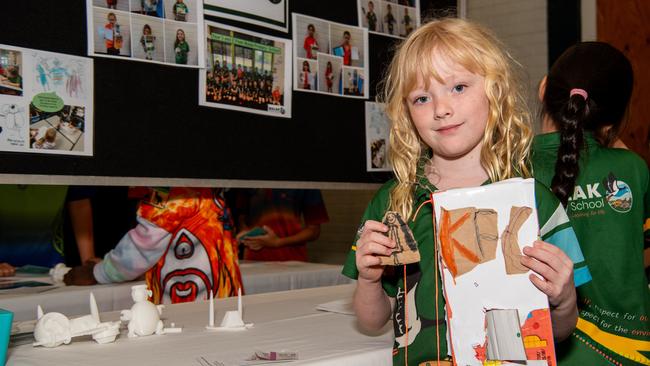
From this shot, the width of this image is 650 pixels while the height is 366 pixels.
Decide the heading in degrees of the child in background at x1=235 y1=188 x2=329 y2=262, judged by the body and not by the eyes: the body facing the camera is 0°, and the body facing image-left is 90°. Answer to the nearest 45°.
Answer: approximately 45°

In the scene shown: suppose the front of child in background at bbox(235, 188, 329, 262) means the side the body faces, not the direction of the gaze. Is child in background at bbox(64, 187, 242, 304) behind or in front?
in front

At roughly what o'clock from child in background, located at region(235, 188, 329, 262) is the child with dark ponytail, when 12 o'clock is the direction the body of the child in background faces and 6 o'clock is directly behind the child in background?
The child with dark ponytail is roughly at 10 o'clock from the child in background.

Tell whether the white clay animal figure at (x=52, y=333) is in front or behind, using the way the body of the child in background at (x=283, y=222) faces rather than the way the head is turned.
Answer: in front
